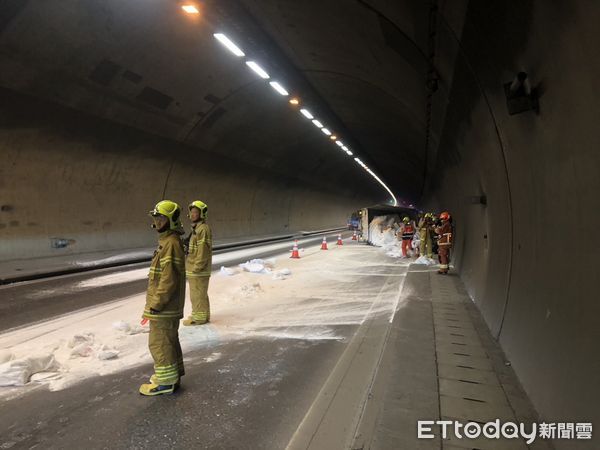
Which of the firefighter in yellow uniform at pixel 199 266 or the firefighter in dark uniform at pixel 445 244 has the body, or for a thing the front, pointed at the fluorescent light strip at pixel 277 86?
the firefighter in dark uniform at pixel 445 244

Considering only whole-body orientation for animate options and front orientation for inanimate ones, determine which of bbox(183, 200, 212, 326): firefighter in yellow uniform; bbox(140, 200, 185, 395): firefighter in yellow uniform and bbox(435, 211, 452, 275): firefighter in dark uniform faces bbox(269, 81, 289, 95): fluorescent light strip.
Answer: bbox(435, 211, 452, 275): firefighter in dark uniform

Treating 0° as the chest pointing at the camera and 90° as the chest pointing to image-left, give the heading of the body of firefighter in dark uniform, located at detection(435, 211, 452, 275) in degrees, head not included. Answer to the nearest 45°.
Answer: approximately 90°

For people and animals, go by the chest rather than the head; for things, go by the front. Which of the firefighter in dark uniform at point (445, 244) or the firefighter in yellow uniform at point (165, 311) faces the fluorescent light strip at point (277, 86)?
the firefighter in dark uniform at point (445, 244)
